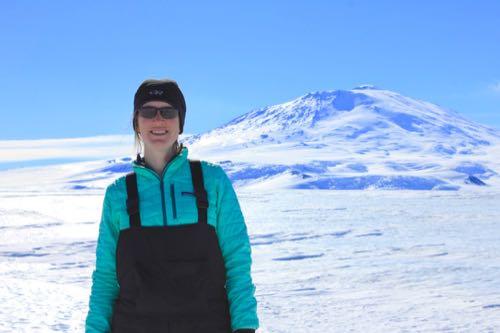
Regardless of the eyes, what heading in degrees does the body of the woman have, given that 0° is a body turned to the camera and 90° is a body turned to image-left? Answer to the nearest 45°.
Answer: approximately 0°
